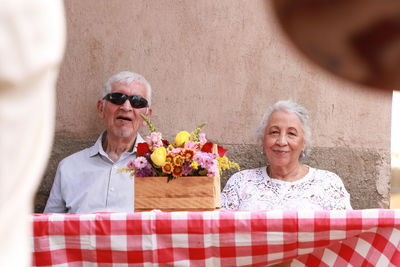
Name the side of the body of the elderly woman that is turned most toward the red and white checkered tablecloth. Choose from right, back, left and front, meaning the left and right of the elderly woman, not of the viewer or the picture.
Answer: front

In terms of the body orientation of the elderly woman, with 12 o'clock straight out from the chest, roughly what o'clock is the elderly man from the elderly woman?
The elderly man is roughly at 3 o'clock from the elderly woman.

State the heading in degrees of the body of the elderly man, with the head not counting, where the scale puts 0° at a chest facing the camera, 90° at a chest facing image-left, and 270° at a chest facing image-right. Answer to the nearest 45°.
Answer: approximately 0°

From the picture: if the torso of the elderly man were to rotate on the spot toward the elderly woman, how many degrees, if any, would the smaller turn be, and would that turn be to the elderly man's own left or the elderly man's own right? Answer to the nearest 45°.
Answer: approximately 90° to the elderly man's own left

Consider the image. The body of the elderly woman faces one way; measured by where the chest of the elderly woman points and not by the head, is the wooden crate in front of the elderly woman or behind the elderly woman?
in front

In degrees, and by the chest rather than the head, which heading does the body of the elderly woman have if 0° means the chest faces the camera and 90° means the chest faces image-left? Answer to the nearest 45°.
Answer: approximately 0°

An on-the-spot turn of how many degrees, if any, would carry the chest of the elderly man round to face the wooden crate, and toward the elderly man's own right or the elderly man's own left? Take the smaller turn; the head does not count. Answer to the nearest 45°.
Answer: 0° — they already face it

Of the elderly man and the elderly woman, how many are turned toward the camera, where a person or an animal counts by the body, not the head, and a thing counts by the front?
2
